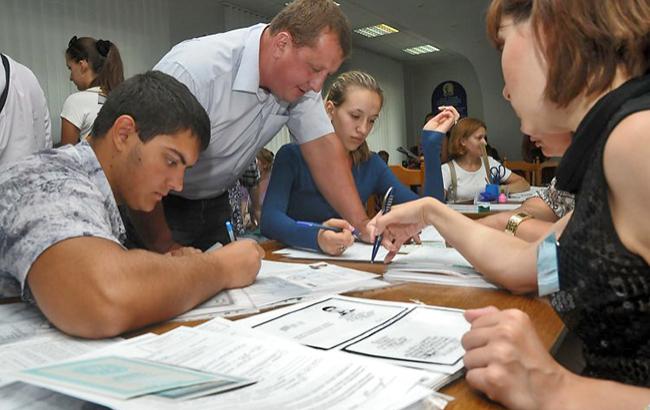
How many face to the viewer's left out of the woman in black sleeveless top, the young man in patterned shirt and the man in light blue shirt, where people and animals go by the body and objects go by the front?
1

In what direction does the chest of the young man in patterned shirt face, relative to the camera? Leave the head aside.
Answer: to the viewer's right

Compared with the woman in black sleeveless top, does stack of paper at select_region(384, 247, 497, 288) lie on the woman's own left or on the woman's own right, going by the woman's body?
on the woman's own right

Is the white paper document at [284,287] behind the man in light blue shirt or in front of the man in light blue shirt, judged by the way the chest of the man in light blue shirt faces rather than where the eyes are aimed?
in front

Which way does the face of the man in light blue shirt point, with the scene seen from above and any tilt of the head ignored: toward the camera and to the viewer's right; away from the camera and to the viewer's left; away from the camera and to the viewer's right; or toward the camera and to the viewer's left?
toward the camera and to the viewer's right

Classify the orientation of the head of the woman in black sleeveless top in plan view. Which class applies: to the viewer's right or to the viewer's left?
to the viewer's left

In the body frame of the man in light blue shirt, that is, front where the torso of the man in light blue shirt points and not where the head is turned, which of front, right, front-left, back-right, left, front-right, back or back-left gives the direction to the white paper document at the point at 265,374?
front-right

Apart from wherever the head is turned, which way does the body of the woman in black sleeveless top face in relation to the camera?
to the viewer's left

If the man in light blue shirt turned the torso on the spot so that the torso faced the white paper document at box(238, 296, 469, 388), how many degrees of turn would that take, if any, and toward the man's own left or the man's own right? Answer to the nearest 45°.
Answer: approximately 45° to the man's own right

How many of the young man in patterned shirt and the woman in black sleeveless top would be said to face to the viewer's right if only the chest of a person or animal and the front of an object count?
1

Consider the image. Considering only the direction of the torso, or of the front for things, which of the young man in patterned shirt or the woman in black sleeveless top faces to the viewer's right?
the young man in patterned shirt

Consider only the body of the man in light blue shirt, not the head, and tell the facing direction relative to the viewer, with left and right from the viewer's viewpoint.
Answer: facing the viewer and to the right of the viewer
